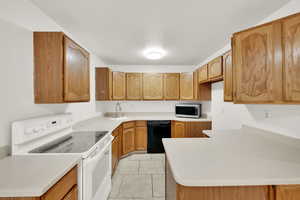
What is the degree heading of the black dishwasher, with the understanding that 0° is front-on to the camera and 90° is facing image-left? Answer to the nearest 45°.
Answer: approximately 0°

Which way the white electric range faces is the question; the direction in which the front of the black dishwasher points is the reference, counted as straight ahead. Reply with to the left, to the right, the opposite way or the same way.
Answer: to the left

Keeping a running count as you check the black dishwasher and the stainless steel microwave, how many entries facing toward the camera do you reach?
2

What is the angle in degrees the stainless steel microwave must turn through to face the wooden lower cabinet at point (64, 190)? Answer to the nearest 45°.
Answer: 0° — it already faces it

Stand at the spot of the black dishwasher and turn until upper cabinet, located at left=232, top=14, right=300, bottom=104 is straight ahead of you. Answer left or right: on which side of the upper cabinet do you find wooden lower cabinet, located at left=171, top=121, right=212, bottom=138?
left

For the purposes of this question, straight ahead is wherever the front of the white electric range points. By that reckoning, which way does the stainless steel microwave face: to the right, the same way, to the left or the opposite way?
to the right

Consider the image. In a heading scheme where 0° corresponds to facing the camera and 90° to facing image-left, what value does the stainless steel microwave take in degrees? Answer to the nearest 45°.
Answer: approximately 0°
